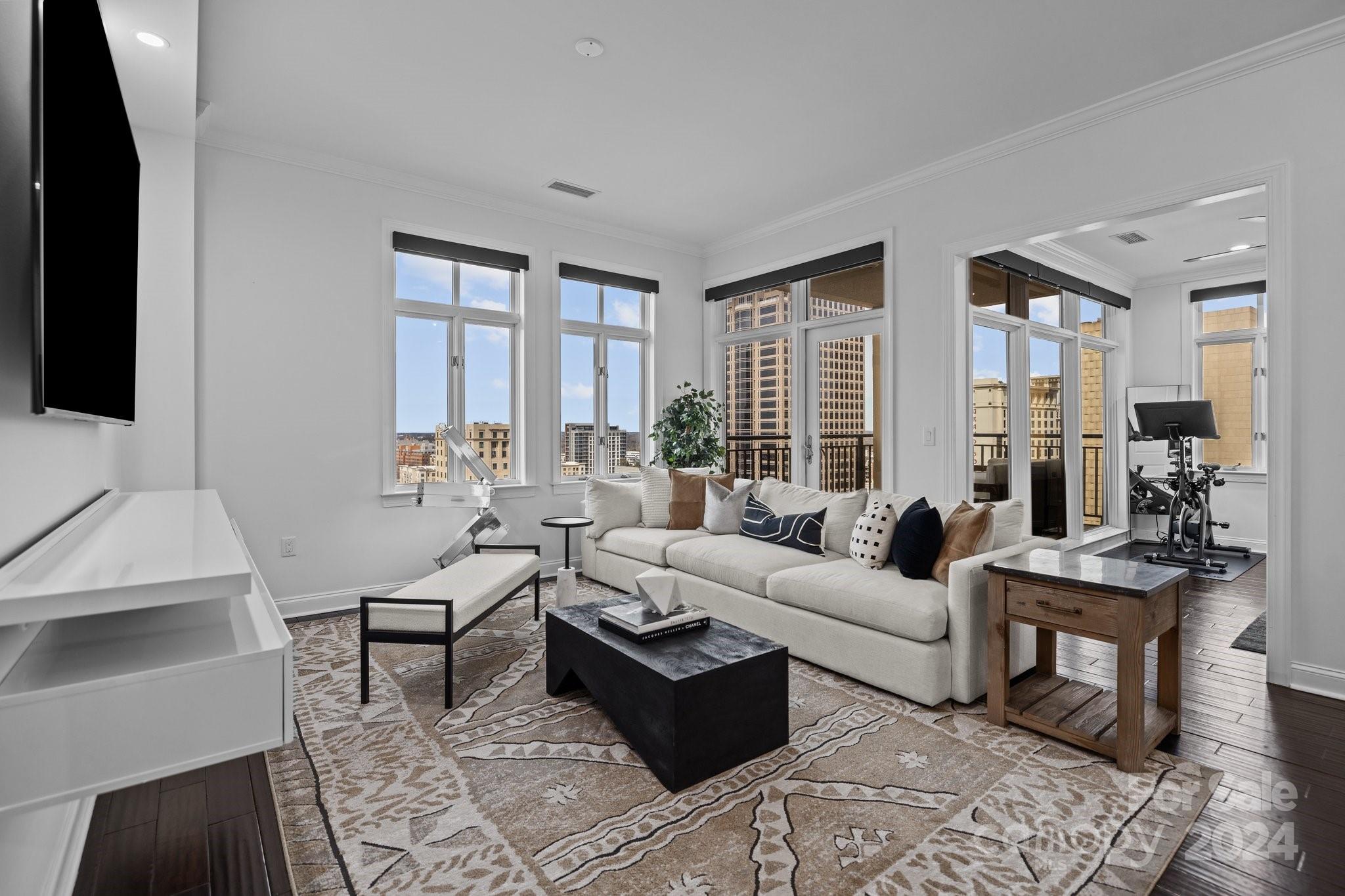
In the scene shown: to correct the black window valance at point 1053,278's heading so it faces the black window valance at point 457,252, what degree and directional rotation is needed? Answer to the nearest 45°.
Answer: approximately 90° to its right

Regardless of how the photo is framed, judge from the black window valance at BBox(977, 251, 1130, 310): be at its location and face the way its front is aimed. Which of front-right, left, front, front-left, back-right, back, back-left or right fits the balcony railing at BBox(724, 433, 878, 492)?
right

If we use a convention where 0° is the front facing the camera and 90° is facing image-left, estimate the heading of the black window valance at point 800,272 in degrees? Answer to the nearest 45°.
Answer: approximately 45°

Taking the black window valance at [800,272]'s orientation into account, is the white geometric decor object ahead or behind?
ahead

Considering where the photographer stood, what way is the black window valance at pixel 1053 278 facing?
facing the viewer and to the right of the viewer

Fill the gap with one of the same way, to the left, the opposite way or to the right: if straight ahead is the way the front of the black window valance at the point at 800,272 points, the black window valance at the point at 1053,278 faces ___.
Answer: to the left

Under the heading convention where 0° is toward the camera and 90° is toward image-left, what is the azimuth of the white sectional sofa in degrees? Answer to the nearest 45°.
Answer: approximately 45°
